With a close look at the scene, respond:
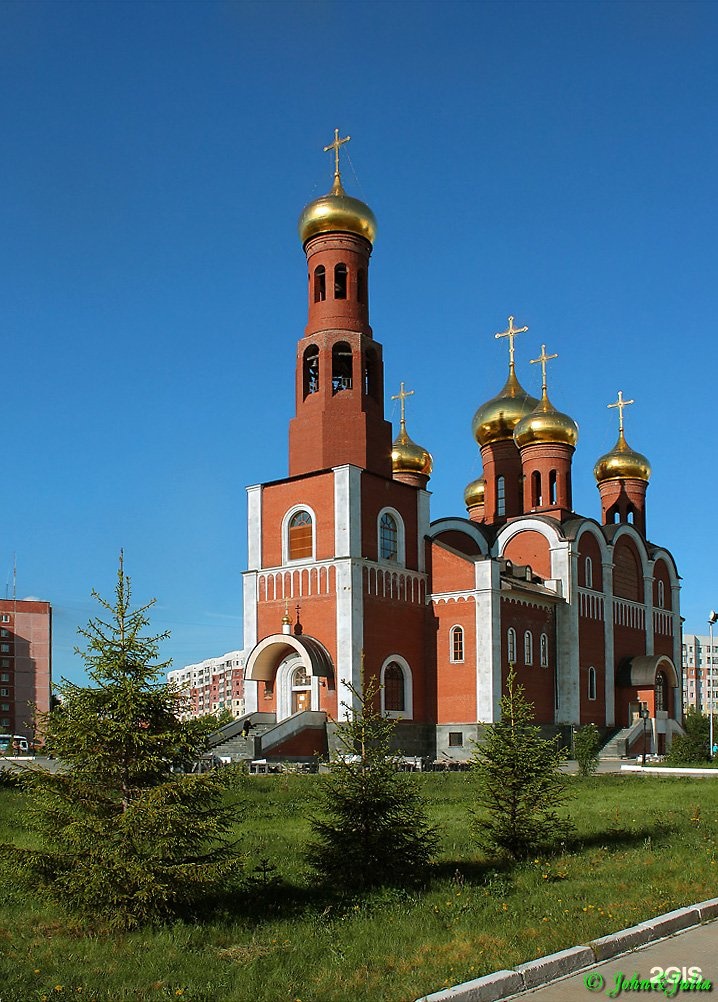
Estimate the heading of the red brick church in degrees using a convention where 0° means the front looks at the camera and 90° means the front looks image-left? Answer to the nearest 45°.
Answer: approximately 45°

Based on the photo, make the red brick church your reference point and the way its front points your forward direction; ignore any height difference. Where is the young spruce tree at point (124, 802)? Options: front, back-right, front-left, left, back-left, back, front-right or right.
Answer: front-left

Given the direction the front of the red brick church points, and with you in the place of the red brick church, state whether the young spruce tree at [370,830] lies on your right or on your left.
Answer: on your left
